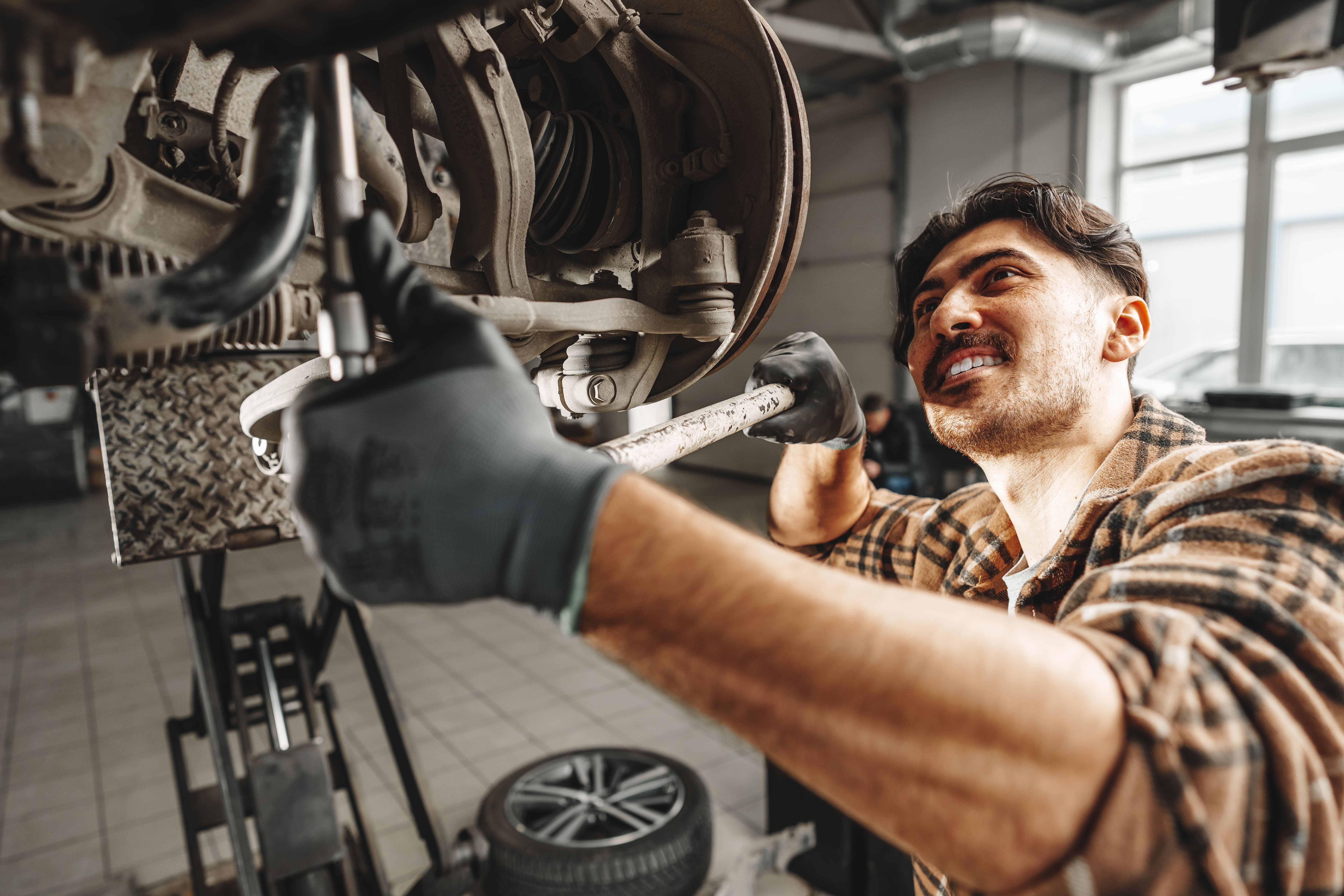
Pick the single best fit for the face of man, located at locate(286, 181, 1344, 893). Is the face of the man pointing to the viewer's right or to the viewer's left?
to the viewer's left

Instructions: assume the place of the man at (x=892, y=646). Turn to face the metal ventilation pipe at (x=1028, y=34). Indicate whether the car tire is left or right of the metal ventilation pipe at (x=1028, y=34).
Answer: left
